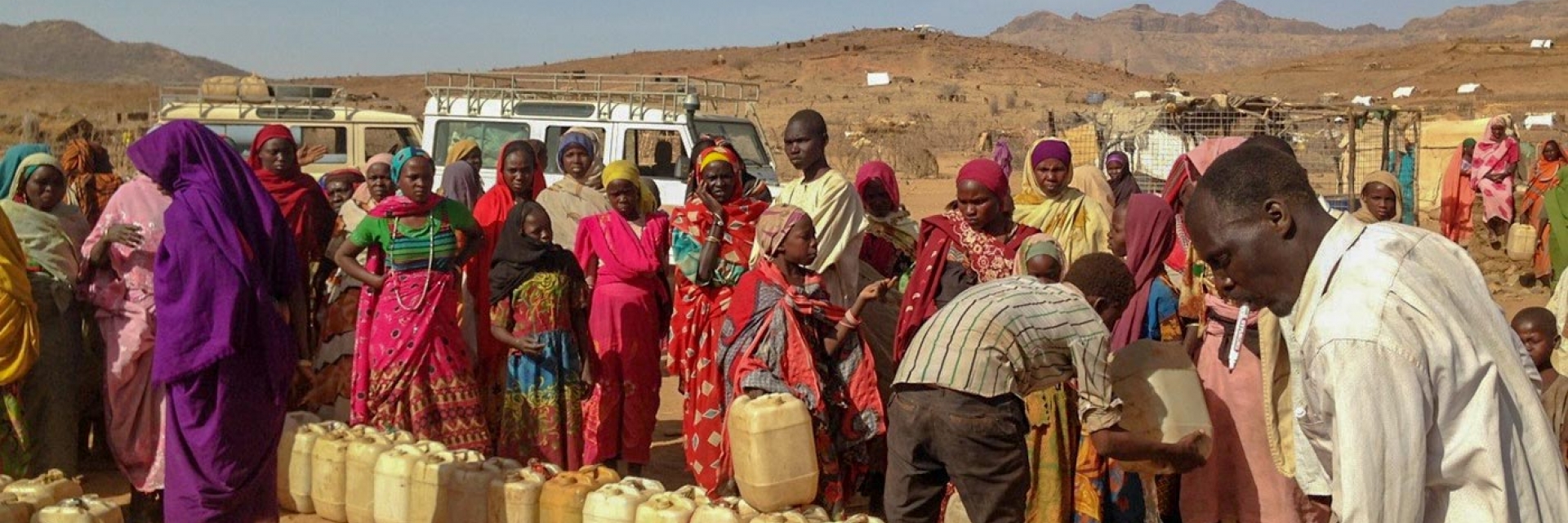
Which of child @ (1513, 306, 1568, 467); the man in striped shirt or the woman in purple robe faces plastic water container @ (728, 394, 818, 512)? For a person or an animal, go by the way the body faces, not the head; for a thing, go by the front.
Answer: the child

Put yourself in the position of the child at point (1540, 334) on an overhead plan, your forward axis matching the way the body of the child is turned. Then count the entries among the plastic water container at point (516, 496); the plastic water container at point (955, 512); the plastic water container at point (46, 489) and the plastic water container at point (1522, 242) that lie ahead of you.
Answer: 3

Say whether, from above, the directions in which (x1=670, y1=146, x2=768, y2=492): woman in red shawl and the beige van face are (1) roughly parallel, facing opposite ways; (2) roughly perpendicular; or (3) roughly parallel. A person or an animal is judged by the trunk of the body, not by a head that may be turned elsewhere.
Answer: roughly perpendicular

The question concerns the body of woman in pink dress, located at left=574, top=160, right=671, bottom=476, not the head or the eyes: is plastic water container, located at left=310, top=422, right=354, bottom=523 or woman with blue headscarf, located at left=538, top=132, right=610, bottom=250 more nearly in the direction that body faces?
the plastic water container

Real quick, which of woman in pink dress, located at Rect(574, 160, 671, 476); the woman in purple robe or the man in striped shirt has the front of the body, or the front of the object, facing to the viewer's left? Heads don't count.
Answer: the woman in purple robe

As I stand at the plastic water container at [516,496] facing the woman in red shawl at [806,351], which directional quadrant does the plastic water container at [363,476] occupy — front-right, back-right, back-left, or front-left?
back-left

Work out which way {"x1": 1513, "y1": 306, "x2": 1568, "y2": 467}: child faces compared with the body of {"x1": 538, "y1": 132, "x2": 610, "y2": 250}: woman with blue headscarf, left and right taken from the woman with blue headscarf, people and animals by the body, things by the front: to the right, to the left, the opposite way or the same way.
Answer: to the right

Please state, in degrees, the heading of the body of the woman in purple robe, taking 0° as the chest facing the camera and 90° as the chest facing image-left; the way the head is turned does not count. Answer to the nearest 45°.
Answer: approximately 90°

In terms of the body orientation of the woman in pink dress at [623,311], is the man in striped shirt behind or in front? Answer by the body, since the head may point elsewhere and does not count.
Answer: in front

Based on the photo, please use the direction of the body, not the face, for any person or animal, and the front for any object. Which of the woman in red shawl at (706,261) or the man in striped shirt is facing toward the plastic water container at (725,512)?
the woman in red shawl

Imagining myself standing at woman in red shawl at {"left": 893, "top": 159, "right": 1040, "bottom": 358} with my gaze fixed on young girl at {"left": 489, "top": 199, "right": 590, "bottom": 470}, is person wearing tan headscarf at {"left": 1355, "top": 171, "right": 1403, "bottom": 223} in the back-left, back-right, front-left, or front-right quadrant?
back-right

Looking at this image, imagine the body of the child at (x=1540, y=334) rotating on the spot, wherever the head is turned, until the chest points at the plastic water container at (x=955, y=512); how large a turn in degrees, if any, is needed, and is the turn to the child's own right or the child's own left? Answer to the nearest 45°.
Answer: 0° — they already face it

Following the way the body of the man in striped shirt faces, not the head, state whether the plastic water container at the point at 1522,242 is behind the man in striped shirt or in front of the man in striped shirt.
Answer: in front

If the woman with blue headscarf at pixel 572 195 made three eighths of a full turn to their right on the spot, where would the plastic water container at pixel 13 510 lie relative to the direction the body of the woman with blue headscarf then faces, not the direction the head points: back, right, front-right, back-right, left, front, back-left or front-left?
left

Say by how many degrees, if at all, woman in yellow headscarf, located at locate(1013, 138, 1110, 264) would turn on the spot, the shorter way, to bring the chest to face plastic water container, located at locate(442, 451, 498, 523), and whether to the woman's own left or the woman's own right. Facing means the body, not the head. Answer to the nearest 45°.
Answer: approximately 45° to the woman's own right

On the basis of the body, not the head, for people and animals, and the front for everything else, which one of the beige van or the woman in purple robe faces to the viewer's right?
the beige van

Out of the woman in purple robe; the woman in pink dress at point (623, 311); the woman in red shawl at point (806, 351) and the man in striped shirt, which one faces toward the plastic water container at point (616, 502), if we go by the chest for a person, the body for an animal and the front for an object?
the woman in pink dress

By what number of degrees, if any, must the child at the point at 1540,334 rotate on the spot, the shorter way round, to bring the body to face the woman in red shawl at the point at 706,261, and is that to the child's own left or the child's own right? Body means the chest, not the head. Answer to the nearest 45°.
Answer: approximately 45° to the child's own right
